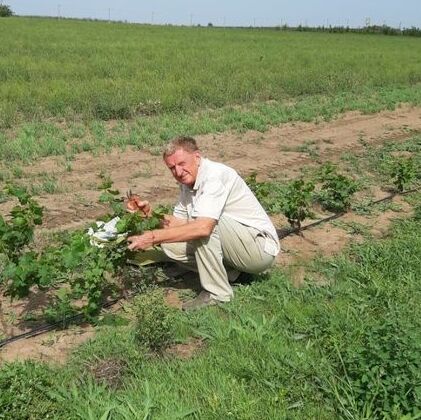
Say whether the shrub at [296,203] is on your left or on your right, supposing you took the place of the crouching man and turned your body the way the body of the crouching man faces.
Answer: on your right

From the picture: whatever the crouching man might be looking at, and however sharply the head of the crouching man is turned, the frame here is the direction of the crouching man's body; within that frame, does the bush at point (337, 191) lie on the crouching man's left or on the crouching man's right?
on the crouching man's right

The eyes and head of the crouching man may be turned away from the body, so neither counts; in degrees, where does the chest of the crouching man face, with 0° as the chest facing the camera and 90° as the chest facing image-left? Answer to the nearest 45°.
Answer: approximately 90°

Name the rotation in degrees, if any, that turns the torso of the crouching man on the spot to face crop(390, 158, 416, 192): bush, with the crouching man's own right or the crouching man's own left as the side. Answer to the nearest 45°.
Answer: approximately 135° to the crouching man's own right
